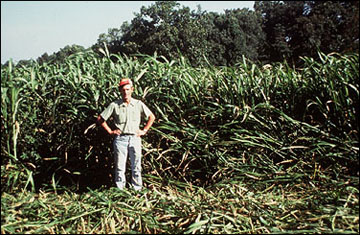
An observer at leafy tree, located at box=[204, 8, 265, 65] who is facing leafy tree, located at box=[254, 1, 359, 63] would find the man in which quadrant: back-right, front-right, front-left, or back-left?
back-right

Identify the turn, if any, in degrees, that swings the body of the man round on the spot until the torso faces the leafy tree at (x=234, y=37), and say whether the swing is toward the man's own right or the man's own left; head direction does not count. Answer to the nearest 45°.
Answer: approximately 180°

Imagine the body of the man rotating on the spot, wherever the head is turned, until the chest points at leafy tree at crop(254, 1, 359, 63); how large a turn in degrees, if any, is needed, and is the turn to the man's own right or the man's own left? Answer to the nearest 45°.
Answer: approximately 135° to the man's own left

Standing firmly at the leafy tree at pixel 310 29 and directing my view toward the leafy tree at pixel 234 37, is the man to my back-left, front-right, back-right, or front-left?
front-left

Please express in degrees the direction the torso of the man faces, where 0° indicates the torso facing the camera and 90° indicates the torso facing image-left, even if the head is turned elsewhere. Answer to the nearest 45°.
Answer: approximately 0°
